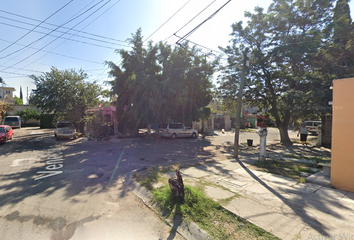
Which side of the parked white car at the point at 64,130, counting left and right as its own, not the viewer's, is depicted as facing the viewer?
front

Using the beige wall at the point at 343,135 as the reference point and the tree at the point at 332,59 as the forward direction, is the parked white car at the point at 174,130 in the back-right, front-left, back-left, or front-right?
front-left

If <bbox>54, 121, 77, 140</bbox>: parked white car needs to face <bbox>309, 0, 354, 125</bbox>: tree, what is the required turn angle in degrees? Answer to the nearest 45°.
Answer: approximately 45° to its left

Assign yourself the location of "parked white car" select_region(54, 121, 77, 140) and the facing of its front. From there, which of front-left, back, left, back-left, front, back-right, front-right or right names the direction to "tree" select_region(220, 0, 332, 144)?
front-left

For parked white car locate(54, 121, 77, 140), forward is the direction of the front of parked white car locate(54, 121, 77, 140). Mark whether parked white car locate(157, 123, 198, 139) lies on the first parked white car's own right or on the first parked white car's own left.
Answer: on the first parked white car's own left

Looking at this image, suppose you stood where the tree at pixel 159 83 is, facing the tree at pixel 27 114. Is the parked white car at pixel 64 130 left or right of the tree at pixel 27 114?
left

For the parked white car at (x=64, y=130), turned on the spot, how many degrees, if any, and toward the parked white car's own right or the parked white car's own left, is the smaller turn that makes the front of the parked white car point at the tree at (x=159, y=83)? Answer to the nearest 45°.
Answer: approximately 45° to the parked white car's own left
